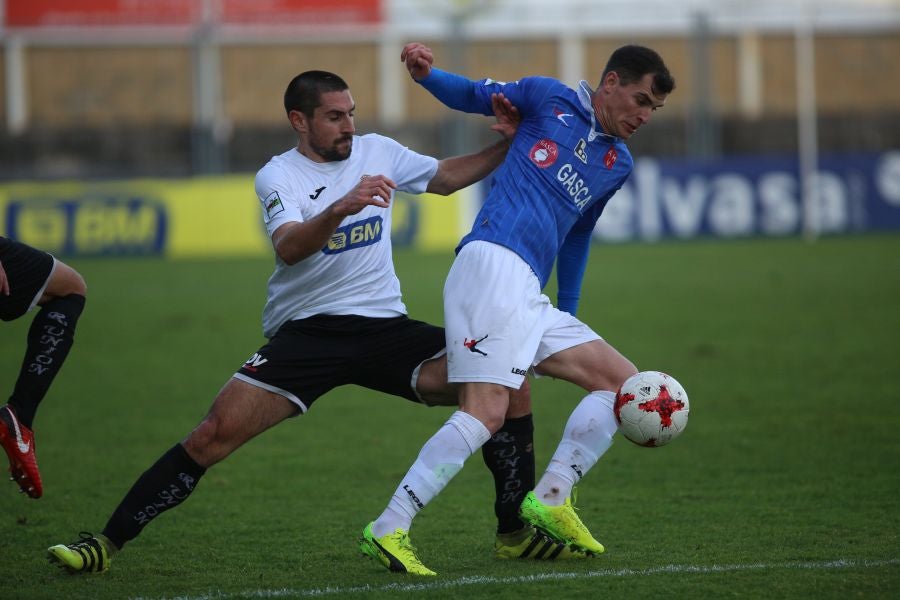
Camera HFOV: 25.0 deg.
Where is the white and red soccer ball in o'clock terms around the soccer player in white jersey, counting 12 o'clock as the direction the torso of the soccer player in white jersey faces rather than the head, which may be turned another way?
The white and red soccer ball is roughly at 11 o'clock from the soccer player in white jersey.

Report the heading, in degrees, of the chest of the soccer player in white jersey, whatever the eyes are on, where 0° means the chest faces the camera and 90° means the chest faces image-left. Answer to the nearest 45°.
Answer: approximately 315°

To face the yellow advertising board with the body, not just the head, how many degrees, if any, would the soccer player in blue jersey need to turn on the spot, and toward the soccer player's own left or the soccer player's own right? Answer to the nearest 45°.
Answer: approximately 135° to the soccer player's own left

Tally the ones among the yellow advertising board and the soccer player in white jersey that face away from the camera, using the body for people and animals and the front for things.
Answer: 0

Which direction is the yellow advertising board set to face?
toward the camera

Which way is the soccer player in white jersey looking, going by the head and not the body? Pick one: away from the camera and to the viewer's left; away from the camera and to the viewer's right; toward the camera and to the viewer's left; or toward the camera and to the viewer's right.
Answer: toward the camera and to the viewer's right

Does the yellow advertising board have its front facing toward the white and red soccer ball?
yes

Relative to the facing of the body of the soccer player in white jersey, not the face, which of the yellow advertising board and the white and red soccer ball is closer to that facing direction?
the white and red soccer ball

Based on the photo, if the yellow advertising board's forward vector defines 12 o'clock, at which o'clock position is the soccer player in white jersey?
The soccer player in white jersey is roughly at 12 o'clock from the yellow advertising board.

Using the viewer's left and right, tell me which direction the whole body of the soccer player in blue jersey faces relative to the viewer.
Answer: facing the viewer and to the right of the viewer

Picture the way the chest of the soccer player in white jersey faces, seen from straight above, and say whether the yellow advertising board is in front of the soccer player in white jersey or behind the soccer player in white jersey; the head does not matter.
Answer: behind

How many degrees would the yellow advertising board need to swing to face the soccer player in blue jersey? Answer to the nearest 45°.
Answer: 0° — it already faces them
